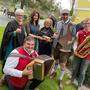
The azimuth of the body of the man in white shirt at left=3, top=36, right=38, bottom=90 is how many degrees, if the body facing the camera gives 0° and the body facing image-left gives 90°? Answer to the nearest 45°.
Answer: approximately 315°
